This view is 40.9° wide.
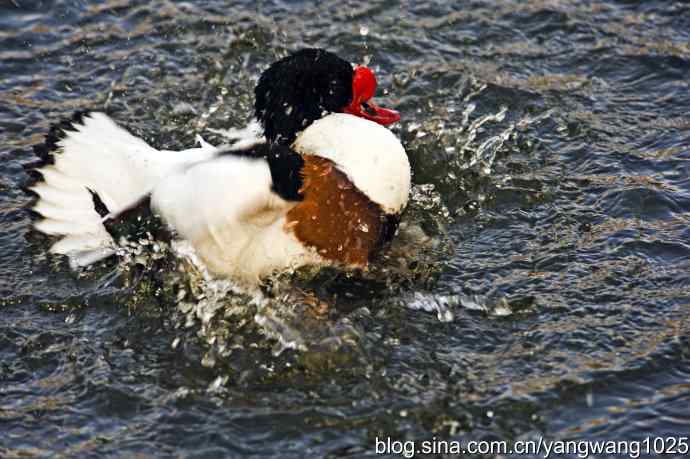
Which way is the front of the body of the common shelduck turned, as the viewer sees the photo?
to the viewer's right
